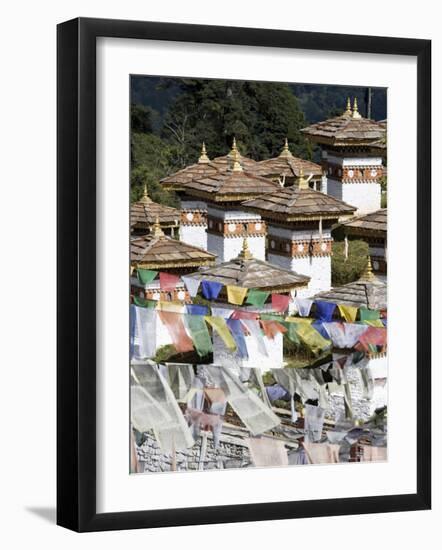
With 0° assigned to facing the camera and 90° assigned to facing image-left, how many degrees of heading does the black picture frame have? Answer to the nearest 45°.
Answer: approximately 315°
